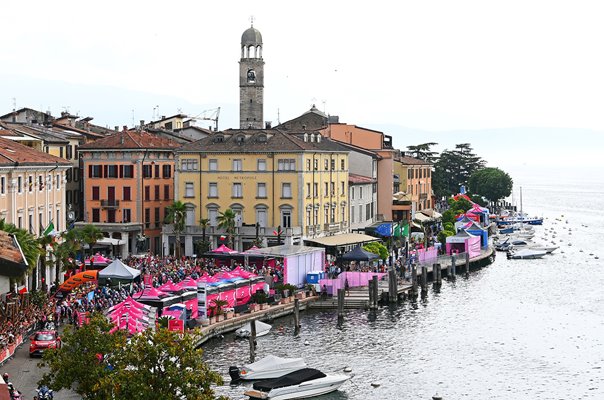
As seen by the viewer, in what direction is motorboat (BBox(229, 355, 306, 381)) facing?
to the viewer's right

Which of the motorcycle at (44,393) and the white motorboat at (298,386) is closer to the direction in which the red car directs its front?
the motorcycle

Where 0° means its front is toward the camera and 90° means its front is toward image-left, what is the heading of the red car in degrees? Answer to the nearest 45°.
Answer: approximately 45°

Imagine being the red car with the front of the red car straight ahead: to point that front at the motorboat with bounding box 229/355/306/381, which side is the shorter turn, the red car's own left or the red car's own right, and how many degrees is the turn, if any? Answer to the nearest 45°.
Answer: approximately 135° to the red car's own left

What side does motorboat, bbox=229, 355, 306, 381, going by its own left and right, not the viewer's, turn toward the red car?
back

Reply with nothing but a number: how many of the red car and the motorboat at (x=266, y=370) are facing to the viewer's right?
1

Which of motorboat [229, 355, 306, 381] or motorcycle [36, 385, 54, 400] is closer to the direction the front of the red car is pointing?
the motorcycle

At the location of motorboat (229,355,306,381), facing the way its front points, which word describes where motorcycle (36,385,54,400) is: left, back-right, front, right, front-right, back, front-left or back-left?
back-right

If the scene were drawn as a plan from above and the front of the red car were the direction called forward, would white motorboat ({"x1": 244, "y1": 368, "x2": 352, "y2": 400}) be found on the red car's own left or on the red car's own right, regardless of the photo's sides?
on the red car's own left

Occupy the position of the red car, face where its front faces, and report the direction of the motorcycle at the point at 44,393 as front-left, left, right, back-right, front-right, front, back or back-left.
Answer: front-left

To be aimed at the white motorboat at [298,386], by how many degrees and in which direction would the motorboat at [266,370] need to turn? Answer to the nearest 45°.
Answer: approximately 45° to its right
